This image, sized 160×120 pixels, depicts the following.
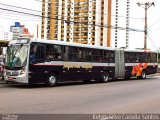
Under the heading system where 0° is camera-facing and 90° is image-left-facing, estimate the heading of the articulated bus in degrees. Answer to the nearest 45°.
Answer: approximately 45°
